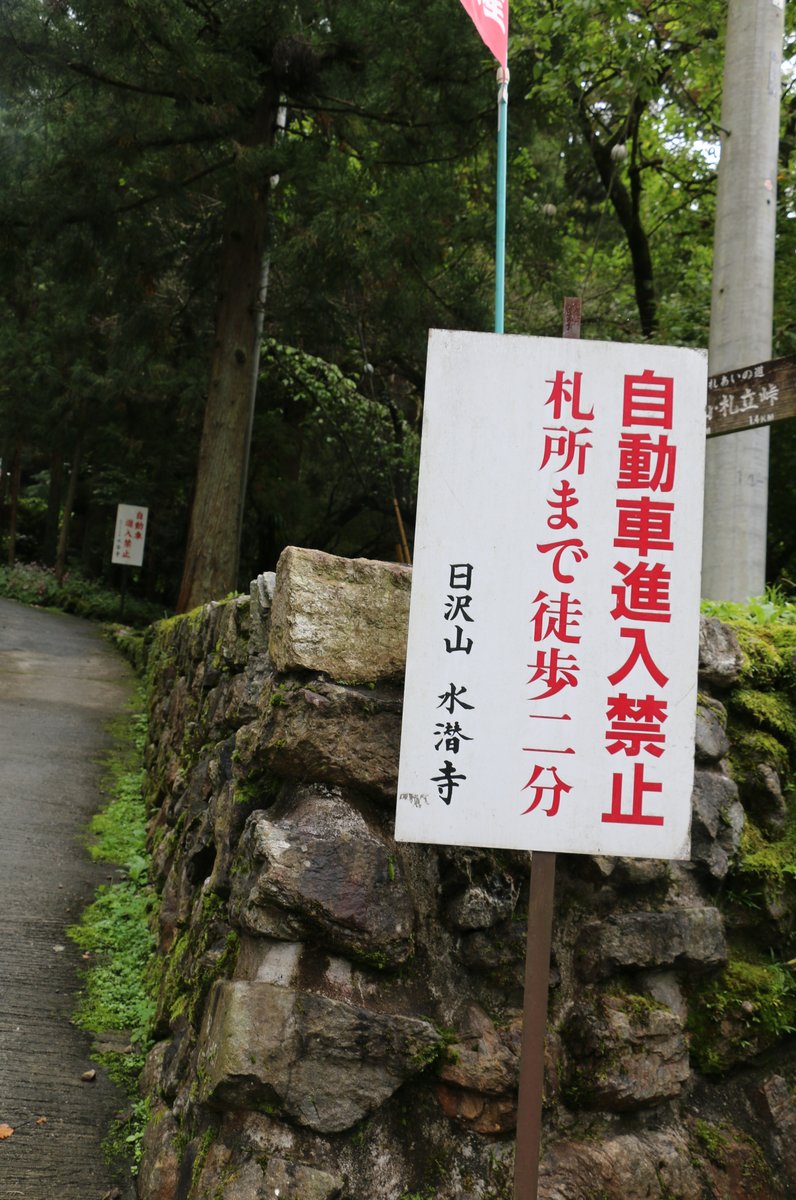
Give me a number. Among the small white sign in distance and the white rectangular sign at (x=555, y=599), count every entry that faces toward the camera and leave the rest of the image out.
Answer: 2

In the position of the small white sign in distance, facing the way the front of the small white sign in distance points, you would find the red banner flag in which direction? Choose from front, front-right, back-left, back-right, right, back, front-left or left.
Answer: front

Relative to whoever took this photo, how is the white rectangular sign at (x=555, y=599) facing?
facing the viewer

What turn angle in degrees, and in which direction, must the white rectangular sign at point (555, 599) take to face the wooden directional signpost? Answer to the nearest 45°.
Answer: approximately 135° to its left

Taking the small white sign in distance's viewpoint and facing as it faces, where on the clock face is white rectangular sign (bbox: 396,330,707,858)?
The white rectangular sign is roughly at 12 o'clock from the small white sign in distance.

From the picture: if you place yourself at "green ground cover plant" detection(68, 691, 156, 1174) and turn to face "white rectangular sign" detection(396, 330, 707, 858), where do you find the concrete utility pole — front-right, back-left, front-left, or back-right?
front-left

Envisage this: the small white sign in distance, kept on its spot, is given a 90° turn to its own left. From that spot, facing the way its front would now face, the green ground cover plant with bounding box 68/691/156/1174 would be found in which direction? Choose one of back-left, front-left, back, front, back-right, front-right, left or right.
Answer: right

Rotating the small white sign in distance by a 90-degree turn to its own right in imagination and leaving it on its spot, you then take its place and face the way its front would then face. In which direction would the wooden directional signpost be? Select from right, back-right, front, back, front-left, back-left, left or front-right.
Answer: left

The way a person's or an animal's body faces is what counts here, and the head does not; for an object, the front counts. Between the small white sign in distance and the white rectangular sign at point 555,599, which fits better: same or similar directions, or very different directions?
same or similar directions

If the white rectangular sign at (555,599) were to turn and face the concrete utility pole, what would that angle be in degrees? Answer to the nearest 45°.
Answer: approximately 180°

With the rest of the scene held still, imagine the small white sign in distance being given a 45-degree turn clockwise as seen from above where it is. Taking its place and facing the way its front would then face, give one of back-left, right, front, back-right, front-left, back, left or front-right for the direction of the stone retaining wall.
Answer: front-left
